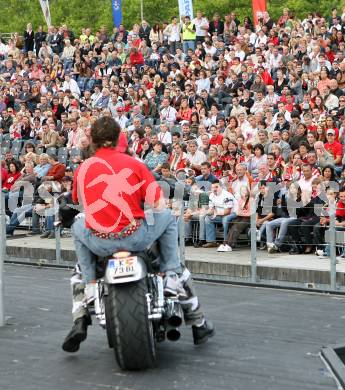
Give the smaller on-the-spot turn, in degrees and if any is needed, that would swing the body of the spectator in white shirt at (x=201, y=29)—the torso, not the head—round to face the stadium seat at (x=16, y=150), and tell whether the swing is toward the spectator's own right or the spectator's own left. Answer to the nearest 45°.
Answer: approximately 45° to the spectator's own right

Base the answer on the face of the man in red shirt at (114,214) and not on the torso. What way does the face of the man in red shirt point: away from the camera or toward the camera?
away from the camera

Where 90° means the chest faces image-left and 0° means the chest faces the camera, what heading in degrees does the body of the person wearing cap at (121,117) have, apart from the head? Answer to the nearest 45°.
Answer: approximately 45°

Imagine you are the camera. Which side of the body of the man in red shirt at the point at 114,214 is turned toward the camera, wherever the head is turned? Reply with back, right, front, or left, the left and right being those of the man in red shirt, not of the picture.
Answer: back

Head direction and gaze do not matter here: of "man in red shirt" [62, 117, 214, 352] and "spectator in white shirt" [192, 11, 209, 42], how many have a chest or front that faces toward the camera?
1

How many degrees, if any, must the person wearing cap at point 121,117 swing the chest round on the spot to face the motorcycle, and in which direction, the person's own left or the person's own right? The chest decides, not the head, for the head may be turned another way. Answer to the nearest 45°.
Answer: approximately 45° to the person's own left

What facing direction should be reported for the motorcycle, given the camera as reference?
facing away from the viewer

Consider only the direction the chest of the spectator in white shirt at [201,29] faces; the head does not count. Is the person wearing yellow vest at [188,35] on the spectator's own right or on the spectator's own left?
on the spectator's own right

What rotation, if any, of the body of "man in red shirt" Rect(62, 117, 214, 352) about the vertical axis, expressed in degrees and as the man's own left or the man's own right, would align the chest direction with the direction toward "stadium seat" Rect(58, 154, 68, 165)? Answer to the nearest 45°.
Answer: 0° — they already face it

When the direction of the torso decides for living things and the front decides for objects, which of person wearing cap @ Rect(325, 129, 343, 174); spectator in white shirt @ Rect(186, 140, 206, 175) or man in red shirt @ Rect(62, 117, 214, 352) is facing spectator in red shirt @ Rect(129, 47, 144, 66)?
the man in red shirt
